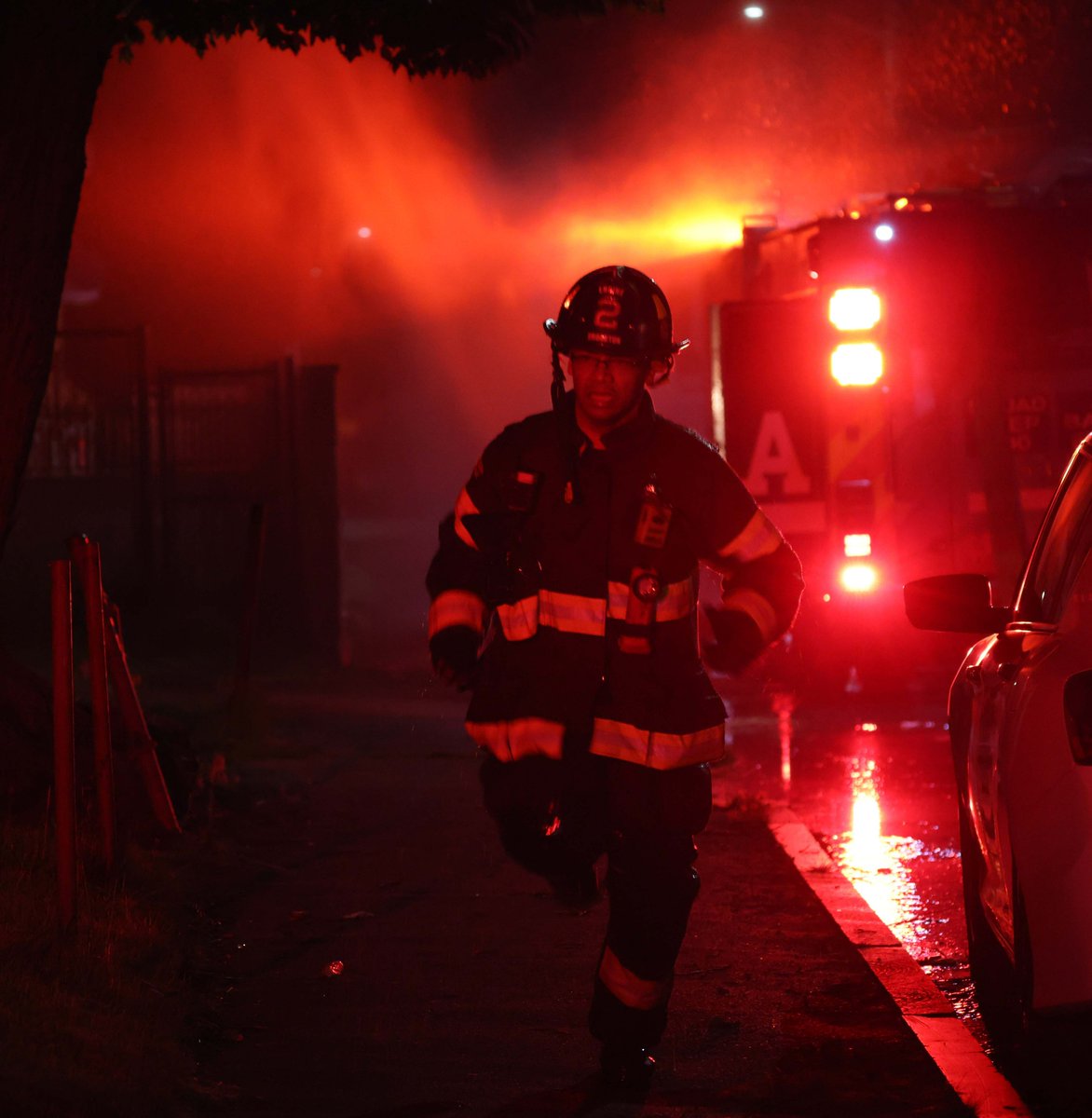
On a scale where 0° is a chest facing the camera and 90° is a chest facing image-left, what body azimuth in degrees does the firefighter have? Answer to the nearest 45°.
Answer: approximately 0°

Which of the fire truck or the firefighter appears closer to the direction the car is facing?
the fire truck

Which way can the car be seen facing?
away from the camera

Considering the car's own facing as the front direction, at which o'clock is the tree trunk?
The tree trunk is roughly at 10 o'clock from the car.

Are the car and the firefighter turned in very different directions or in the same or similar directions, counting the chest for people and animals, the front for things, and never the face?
very different directions

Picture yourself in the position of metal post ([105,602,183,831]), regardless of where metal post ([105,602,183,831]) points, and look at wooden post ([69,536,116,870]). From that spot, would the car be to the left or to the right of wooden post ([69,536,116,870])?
left

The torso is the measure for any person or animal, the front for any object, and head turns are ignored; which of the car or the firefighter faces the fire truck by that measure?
the car

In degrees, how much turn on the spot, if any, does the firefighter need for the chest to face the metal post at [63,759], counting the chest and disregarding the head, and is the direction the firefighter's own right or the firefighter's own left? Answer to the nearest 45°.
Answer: approximately 135° to the firefighter's own right

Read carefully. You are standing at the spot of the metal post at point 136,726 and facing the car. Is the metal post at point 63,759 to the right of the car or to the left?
right

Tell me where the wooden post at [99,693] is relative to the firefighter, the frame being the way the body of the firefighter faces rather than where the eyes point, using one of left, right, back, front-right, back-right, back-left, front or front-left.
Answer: back-right

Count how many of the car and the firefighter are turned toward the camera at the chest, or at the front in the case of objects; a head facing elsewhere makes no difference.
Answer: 1

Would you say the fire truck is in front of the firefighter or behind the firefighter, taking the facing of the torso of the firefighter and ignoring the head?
behind

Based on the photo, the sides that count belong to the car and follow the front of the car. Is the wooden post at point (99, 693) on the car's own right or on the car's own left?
on the car's own left
